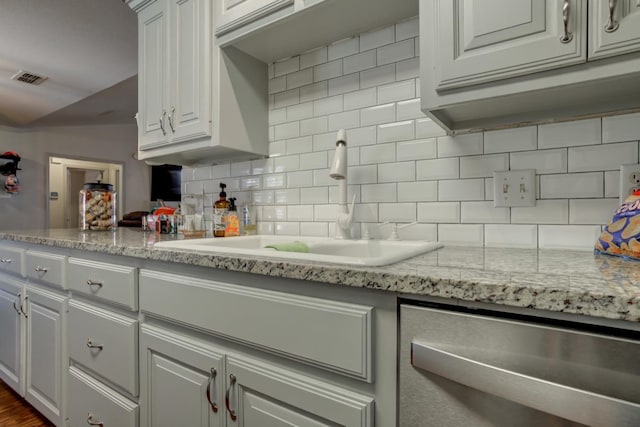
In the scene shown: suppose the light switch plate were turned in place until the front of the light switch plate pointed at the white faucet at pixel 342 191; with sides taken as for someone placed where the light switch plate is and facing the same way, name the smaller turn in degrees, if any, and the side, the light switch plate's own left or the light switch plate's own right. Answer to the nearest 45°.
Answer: approximately 90° to the light switch plate's own right

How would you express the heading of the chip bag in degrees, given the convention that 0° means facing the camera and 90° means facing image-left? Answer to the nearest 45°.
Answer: approximately 0°

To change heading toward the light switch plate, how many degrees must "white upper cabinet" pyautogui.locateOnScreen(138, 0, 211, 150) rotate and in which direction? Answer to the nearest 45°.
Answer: approximately 90° to its left

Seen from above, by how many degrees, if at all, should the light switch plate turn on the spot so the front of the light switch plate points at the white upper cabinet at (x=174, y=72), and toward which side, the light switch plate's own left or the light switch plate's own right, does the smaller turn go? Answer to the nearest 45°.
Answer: approximately 90° to the light switch plate's own right

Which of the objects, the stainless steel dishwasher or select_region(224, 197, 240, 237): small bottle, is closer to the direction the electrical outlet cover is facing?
the stainless steel dishwasher

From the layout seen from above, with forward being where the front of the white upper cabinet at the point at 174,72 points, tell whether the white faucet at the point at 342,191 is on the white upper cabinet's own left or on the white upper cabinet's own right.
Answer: on the white upper cabinet's own left

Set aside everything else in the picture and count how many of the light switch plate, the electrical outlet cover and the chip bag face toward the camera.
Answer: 3
